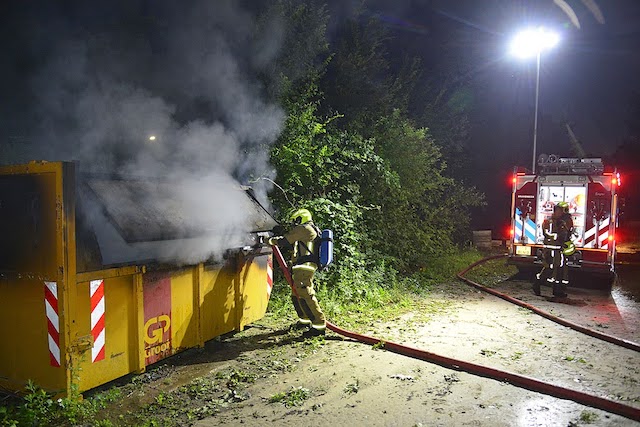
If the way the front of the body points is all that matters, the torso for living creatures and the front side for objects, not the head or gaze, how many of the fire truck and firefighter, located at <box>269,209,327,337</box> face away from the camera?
1

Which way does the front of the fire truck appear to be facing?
away from the camera

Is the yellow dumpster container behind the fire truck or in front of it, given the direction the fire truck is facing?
behind

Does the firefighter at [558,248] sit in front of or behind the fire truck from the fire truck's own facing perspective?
behind

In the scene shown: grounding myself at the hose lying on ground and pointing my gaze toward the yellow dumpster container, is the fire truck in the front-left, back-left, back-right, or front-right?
back-right

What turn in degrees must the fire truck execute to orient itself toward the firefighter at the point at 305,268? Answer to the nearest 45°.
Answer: approximately 135° to its left

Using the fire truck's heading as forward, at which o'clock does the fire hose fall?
The fire hose is roughly at 6 o'clock from the fire truck.

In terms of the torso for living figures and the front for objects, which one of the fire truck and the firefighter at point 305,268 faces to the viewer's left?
the firefighter

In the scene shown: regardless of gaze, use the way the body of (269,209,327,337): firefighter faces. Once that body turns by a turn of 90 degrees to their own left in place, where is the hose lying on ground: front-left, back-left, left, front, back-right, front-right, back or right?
left

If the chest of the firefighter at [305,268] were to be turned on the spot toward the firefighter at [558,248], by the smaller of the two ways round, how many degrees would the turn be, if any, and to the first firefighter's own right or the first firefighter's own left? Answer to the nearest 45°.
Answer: approximately 135° to the first firefighter's own right

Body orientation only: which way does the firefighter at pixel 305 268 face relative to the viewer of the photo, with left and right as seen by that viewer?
facing to the left of the viewer
